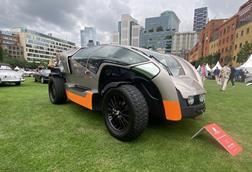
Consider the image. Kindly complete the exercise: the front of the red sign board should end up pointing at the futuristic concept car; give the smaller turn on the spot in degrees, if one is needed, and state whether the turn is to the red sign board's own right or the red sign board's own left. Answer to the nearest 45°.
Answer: approximately 135° to the red sign board's own right

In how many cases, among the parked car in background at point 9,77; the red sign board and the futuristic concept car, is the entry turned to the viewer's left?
0

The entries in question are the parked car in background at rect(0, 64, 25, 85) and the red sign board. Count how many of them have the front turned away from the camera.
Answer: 0

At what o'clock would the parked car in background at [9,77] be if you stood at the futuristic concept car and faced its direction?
The parked car in background is roughly at 6 o'clock from the futuristic concept car.

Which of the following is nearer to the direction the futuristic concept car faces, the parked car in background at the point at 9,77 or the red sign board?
the red sign board

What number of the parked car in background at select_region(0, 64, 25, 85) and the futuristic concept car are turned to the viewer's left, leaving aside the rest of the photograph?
0

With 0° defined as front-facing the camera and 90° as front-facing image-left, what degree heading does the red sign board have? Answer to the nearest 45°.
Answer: approximately 315°

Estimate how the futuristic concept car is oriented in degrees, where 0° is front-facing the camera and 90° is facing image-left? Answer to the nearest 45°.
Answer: approximately 315°
